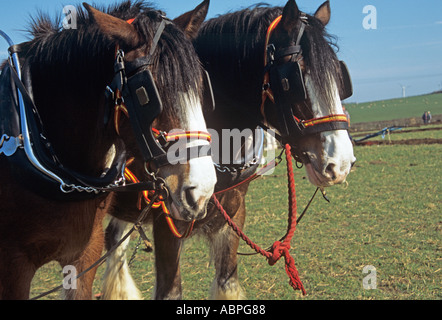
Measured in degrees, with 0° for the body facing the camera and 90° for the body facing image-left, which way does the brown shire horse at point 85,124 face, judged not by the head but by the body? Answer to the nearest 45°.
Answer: approximately 315°

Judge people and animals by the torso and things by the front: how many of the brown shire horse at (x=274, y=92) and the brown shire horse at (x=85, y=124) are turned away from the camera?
0

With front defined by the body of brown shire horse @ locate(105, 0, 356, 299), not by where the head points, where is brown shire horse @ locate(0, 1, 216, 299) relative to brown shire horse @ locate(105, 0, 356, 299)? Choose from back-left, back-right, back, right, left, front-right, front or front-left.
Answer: right

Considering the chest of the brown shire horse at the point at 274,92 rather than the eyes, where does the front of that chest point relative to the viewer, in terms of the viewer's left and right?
facing the viewer and to the right of the viewer

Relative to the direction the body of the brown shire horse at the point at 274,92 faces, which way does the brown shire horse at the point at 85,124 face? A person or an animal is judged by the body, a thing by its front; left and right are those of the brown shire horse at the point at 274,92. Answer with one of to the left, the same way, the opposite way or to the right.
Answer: the same way

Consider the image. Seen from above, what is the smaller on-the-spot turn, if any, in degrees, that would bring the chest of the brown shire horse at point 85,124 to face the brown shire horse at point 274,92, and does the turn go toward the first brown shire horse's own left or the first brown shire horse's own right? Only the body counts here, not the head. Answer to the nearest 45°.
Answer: approximately 90° to the first brown shire horse's own left
